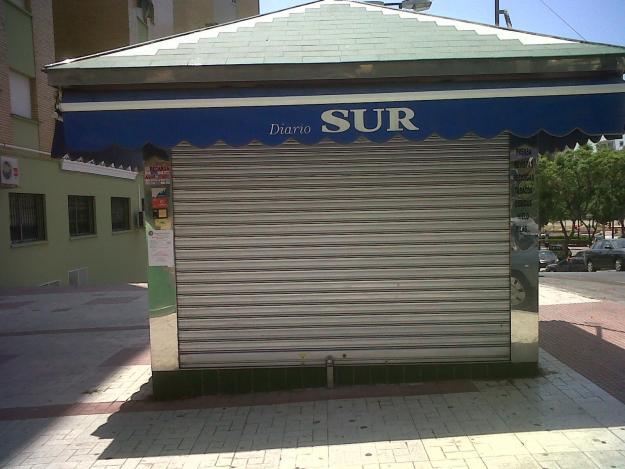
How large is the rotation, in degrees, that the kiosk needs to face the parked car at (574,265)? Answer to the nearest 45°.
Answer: approximately 135° to its left

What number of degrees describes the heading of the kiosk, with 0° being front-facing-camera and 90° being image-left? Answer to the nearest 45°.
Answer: approximately 0°

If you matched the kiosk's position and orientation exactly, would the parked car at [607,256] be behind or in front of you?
behind

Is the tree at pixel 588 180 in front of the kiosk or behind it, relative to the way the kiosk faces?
behind

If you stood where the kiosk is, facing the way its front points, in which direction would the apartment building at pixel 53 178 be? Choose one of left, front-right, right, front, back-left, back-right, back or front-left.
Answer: back-right

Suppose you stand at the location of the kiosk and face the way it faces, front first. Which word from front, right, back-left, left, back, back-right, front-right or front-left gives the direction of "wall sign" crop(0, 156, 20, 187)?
back-right

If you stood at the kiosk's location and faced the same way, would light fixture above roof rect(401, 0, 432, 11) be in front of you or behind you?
behind

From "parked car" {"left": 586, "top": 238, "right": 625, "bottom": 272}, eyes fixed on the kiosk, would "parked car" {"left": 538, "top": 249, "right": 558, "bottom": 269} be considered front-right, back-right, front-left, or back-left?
back-right

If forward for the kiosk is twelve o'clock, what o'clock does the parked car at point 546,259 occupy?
The parked car is roughly at 7 o'clock from the kiosk.

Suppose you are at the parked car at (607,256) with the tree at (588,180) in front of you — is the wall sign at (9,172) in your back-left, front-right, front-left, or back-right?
back-left
